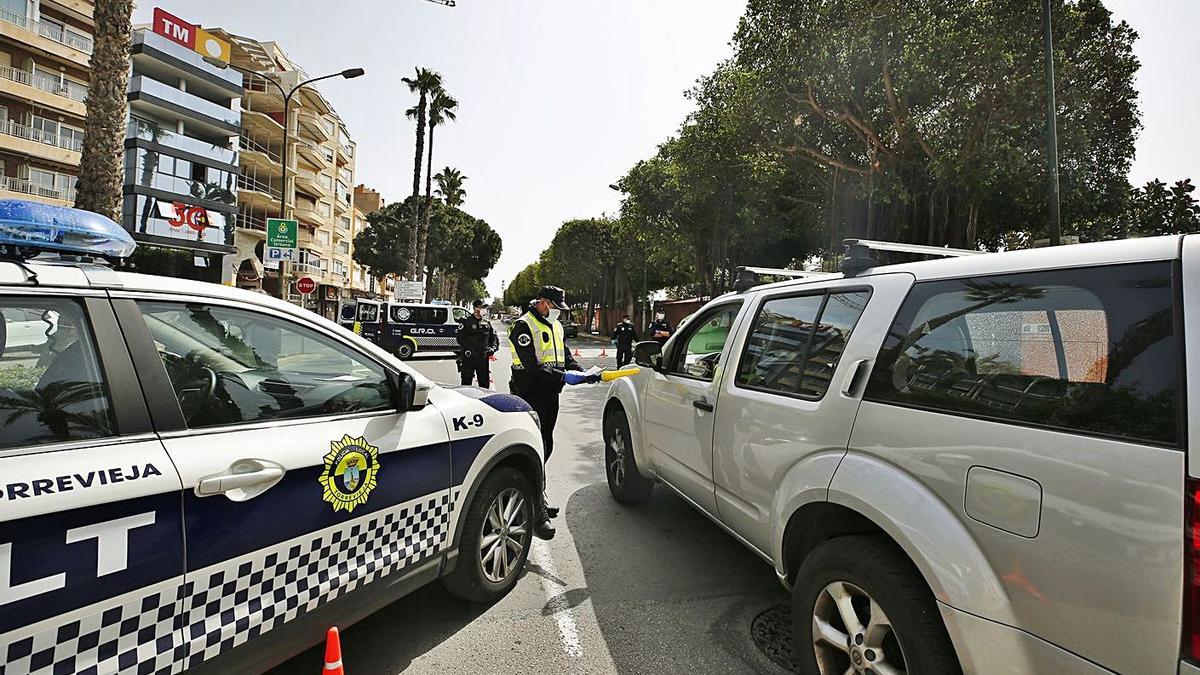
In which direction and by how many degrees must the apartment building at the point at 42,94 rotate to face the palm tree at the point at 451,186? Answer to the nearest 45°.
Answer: approximately 45° to its left

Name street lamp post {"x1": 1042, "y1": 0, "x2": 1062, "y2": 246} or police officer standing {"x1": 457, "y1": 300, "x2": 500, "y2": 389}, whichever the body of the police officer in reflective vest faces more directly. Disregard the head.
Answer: the street lamp post

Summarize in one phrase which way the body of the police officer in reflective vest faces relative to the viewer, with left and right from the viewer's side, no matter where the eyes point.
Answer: facing the viewer and to the right of the viewer

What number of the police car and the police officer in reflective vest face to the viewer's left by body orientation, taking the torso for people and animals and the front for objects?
0

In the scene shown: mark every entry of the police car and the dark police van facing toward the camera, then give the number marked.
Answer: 0

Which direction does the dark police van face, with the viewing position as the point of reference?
facing away from the viewer and to the right of the viewer

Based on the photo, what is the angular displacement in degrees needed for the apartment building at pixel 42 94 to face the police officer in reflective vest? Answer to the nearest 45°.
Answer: approximately 45° to its right

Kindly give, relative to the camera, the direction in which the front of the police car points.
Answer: facing away from the viewer and to the right of the viewer

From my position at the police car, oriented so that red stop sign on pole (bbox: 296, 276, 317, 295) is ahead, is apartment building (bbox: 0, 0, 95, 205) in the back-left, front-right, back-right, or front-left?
front-left

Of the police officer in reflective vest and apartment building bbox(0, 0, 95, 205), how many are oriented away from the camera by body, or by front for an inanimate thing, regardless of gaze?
0

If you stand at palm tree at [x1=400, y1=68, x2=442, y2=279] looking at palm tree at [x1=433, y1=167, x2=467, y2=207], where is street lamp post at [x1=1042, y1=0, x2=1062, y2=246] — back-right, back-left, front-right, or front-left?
back-right

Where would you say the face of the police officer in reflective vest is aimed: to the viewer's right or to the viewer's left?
to the viewer's right

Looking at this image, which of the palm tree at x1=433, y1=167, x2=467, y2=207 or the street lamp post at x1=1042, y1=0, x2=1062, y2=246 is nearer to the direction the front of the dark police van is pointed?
the palm tree

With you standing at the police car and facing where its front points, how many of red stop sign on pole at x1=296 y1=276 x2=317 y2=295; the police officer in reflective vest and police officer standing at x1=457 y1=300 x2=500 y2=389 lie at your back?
0

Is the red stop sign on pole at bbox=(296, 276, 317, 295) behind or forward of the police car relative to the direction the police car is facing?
forward

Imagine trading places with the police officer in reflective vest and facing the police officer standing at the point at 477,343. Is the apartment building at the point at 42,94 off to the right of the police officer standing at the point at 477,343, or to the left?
left

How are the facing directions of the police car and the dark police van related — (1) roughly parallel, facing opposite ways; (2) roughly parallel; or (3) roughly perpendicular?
roughly parallel
